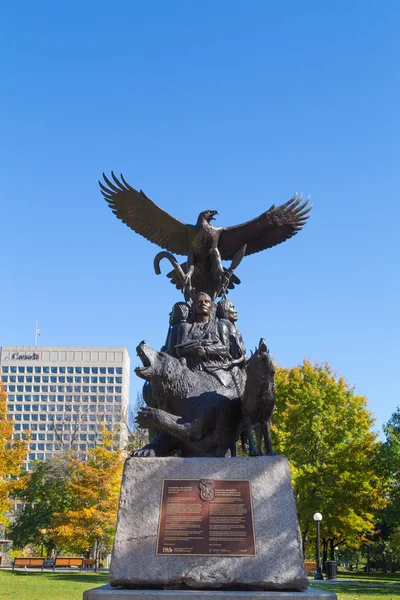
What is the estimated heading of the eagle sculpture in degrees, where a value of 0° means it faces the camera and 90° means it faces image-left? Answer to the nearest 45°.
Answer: approximately 0°

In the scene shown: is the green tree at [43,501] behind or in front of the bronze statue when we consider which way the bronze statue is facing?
behind

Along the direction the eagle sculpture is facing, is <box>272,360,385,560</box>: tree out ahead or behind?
behind

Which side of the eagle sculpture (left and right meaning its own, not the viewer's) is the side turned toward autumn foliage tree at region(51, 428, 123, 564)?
back

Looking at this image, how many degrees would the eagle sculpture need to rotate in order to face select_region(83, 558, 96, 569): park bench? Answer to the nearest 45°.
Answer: approximately 180°

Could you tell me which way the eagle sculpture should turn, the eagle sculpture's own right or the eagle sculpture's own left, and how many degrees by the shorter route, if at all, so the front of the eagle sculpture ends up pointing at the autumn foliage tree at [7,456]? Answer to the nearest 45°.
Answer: approximately 135° to the eagle sculpture's own right

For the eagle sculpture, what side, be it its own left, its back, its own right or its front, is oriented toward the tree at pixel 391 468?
back
